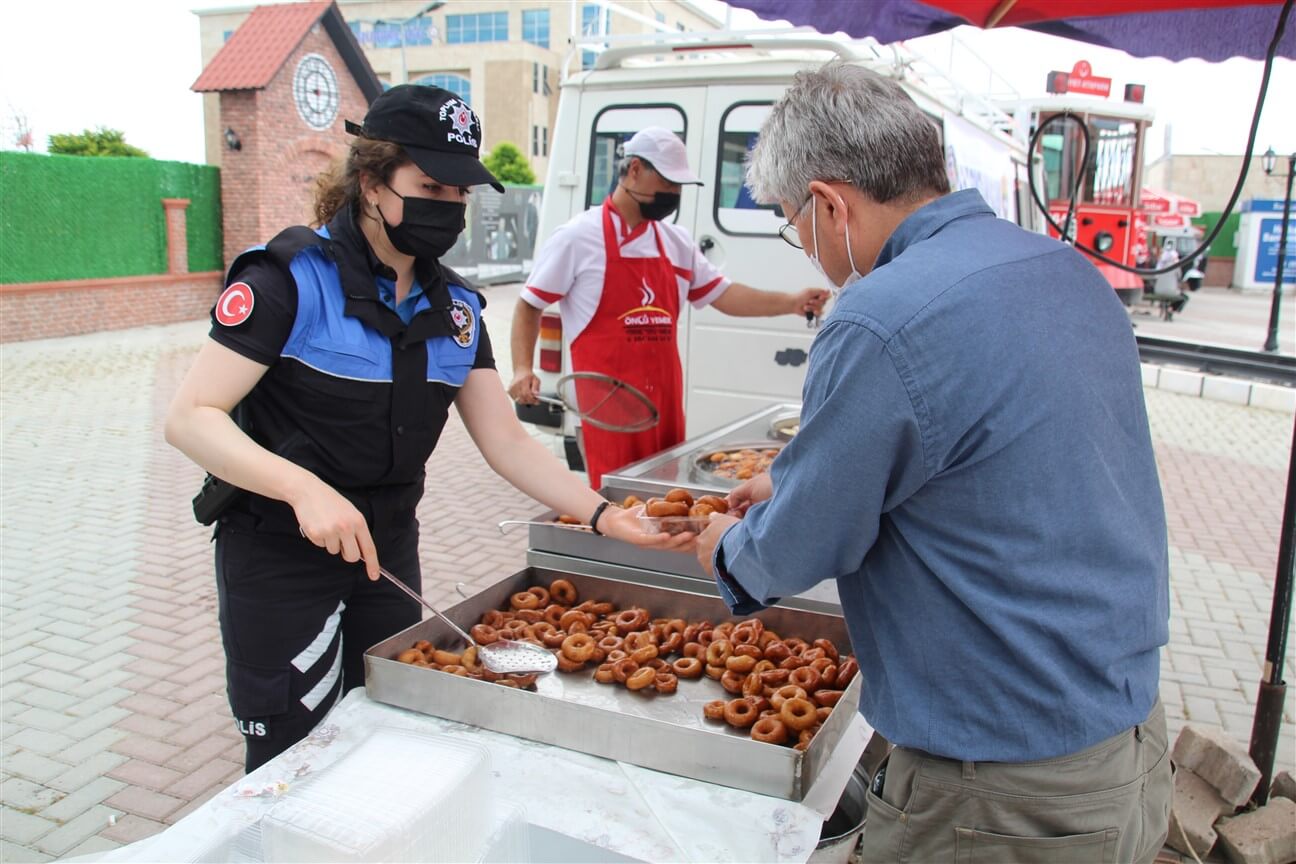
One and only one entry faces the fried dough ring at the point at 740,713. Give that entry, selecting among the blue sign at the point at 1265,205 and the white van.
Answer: the blue sign

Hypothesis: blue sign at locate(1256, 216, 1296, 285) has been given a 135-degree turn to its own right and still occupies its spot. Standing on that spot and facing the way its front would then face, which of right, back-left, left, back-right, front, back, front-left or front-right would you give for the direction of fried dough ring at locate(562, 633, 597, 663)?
back-left

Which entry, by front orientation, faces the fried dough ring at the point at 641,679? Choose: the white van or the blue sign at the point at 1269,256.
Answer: the blue sign

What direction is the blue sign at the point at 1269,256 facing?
toward the camera

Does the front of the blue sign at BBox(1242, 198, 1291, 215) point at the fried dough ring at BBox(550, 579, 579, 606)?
yes

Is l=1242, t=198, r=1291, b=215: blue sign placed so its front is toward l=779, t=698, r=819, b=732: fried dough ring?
yes

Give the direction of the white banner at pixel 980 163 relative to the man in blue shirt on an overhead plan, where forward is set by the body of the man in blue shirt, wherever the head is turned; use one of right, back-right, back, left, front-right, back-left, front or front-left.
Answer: front-right

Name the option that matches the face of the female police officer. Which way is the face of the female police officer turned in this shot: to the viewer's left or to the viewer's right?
to the viewer's right

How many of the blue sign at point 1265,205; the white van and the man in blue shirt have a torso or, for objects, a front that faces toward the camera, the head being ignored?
1

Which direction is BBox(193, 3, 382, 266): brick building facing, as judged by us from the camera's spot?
facing the viewer and to the right of the viewer

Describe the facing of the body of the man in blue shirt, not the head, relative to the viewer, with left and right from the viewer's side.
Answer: facing away from the viewer and to the left of the viewer

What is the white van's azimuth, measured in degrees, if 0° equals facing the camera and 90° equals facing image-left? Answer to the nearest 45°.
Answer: approximately 225°

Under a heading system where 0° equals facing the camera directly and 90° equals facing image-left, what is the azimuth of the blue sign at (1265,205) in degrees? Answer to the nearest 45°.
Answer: approximately 0°

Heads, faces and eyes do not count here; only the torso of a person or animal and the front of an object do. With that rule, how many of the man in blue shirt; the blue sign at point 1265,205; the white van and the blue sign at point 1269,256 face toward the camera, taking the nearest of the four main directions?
2

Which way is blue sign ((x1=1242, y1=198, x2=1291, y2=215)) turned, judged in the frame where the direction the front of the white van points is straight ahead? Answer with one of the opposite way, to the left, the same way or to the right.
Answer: the opposite way

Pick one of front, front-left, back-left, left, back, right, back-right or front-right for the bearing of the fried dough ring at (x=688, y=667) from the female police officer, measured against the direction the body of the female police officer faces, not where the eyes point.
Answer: front-left

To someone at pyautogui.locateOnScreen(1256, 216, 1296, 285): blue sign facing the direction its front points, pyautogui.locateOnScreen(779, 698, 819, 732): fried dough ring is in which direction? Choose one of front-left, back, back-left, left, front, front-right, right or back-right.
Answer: front

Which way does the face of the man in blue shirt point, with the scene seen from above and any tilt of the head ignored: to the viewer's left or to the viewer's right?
to the viewer's left
